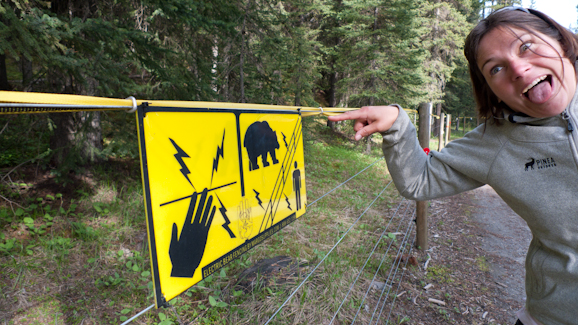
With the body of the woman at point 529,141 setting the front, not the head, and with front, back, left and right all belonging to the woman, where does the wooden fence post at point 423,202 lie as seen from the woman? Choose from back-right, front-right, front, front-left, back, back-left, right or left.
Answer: back

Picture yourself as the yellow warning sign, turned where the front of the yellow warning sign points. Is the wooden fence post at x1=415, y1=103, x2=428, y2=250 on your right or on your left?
on your left

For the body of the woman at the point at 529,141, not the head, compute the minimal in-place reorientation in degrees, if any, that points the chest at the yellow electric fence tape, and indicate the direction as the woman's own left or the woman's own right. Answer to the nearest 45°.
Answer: approximately 45° to the woman's own right

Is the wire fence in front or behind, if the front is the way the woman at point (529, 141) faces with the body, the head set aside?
behind

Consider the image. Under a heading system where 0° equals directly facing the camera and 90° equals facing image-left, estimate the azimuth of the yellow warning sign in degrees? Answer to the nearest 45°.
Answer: approximately 315°

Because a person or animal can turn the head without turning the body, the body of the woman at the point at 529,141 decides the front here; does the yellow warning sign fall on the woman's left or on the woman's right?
on the woman's right
